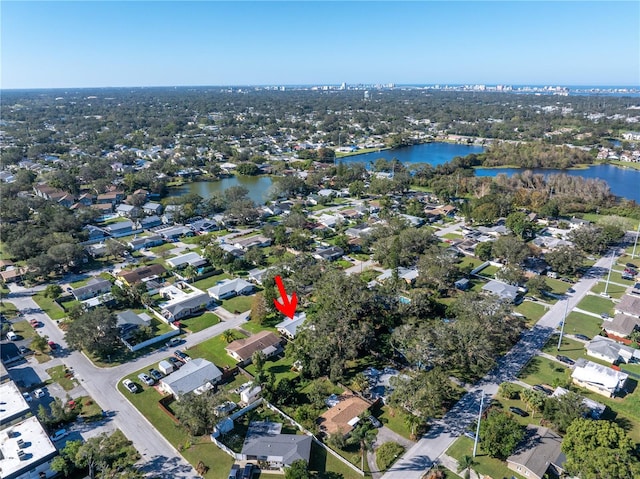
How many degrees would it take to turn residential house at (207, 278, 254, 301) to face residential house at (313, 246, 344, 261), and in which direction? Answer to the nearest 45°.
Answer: approximately 90° to its left

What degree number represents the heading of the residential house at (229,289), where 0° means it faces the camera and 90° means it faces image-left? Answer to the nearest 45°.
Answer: approximately 315°

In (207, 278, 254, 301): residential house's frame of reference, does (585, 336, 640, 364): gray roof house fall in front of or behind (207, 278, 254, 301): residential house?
in front

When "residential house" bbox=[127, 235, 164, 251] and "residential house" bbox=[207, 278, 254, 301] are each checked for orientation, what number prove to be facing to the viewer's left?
0

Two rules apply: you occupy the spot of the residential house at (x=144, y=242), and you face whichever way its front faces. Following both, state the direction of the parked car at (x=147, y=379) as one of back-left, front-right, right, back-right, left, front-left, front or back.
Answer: front-right

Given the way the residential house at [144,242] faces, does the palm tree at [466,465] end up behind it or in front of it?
in front

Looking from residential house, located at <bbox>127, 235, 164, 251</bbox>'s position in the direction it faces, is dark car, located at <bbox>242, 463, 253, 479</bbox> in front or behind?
in front

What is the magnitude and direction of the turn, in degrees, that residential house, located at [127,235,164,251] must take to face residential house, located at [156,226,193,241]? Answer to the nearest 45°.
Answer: approximately 90° to its left

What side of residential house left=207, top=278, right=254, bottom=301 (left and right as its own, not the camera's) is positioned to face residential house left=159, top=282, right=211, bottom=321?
right
